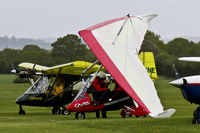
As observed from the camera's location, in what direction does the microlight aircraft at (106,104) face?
facing to the left of the viewer

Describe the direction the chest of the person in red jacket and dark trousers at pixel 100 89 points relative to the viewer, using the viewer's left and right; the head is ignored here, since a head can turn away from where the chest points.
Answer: facing the viewer and to the right of the viewer
